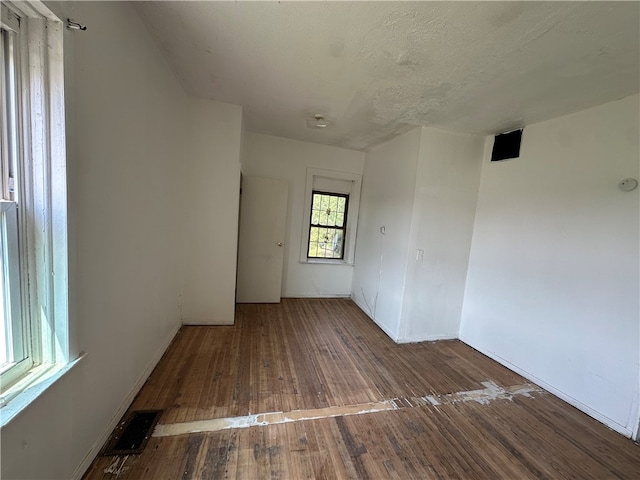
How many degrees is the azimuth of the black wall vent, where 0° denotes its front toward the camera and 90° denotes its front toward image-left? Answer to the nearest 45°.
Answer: approximately 45°

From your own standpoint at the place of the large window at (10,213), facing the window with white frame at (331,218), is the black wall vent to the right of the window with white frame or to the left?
right

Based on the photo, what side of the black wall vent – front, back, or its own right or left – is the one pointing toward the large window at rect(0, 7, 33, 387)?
front

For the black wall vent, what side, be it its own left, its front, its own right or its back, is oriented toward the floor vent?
front

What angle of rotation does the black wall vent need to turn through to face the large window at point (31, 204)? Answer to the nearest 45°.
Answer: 0° — it already faces it

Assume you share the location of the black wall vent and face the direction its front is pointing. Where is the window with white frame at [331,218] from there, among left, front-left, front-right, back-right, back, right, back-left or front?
front-right
